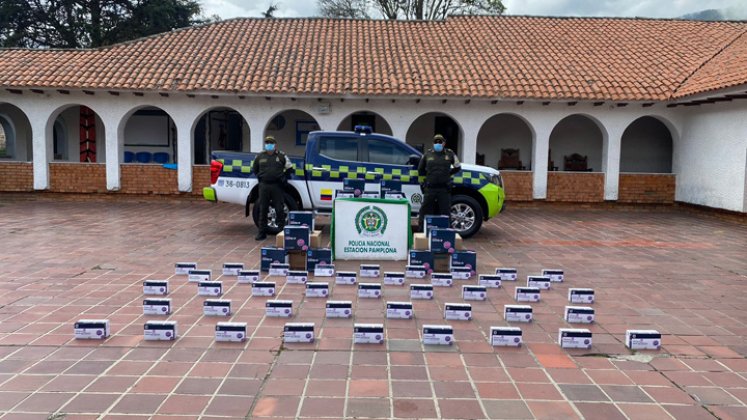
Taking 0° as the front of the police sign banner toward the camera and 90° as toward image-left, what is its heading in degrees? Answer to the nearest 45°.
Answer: approximately 0°

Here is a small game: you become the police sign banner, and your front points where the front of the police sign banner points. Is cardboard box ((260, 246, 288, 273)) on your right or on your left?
on your right

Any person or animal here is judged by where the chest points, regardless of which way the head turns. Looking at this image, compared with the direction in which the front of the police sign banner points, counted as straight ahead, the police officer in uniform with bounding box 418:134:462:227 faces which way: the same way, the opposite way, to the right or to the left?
the same way

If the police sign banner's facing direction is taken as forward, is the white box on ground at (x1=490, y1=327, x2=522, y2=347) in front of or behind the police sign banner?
in front

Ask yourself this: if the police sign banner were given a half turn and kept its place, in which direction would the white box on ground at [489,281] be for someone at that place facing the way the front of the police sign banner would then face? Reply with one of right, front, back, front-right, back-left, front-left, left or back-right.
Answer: back-right

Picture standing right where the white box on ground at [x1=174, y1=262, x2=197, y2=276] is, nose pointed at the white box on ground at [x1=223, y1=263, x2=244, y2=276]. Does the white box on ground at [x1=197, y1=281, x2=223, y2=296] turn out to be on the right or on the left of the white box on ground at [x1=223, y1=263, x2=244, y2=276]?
right

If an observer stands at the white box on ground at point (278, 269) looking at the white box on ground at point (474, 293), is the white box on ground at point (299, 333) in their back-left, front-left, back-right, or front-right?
front-right

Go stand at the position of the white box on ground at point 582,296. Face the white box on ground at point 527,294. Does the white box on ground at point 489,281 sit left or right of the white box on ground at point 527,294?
right

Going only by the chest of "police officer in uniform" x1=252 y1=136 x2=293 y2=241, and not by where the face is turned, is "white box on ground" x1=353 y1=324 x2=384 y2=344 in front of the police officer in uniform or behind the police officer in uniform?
in front

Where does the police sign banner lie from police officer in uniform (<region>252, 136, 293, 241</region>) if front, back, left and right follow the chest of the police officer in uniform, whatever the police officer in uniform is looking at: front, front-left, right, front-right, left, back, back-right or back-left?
front-left

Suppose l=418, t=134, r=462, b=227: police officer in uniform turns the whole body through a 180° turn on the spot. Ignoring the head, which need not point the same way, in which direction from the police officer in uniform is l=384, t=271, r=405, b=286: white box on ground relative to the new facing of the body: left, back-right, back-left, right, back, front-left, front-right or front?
back

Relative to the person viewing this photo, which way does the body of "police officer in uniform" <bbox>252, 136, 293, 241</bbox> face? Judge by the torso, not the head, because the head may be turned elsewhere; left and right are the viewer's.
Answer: facing the viewer

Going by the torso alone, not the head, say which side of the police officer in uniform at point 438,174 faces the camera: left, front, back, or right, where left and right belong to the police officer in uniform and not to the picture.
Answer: front

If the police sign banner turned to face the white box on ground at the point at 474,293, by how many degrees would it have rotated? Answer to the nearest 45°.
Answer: approximately 45° to its left

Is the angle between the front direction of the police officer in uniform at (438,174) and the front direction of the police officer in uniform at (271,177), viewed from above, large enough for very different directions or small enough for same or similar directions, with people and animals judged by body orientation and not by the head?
same or similar directions

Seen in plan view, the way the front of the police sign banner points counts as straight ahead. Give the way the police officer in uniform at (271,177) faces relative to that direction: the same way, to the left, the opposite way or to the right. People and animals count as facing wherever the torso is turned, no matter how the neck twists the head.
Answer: the same way

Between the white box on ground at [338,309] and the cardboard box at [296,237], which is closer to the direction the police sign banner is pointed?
the white box on ground

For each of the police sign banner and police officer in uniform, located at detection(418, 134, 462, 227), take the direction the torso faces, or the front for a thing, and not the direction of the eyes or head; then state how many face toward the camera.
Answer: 2

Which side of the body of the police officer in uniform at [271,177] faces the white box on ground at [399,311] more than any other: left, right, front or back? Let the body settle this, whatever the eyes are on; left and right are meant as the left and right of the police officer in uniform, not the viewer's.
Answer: front

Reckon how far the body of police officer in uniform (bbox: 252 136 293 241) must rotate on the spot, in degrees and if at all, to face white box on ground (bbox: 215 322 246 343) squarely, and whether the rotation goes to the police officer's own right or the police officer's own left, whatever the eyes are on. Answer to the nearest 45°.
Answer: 0° — they already face it
